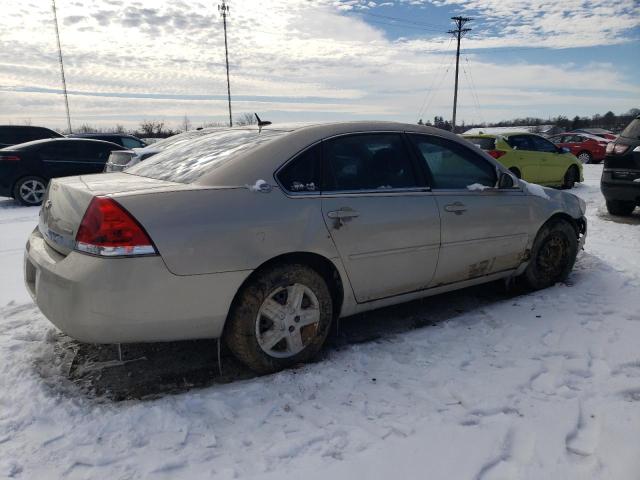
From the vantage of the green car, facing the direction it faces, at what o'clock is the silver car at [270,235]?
The silver car is roughly at 5 o'clock from the green car.

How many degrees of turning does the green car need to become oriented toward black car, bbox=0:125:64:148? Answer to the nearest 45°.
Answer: approximately 135° to its left

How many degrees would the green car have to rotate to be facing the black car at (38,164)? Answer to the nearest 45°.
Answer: approximately 180°

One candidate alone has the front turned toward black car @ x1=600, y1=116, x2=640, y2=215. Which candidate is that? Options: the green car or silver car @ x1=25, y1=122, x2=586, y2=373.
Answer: the silver car

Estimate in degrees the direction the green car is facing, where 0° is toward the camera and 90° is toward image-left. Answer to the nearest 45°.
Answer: approximately 225°

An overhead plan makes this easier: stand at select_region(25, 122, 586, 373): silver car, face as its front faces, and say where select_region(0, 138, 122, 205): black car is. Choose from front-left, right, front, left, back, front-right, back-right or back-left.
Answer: left

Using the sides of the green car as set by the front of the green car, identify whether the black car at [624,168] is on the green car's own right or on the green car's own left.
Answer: on the green car's own right

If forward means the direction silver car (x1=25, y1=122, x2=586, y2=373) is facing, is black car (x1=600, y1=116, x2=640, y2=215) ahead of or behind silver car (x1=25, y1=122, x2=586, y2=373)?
ahead

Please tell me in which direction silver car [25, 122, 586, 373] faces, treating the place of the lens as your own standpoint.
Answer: facing away from the viewer and to the right of the viewer
